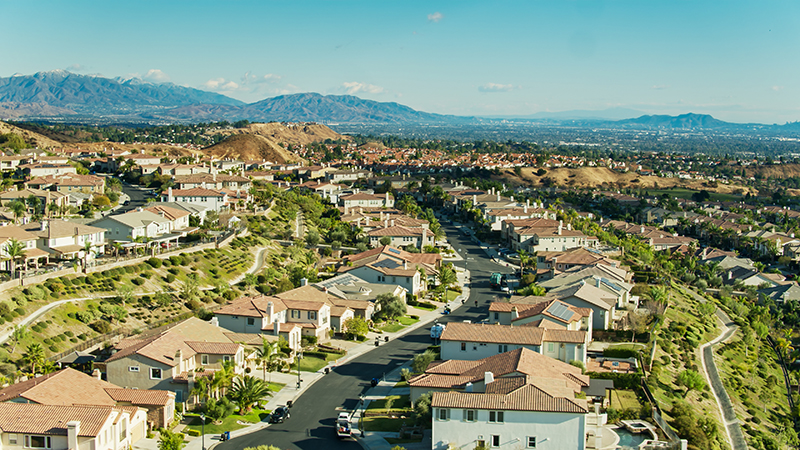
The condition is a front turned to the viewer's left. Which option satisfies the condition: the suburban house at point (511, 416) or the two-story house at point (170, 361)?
the suburban house

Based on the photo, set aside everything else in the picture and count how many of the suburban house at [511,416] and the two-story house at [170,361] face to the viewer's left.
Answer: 1

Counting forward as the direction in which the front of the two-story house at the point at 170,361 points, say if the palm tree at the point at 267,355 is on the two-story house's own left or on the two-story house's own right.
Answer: on the two-story house's own left

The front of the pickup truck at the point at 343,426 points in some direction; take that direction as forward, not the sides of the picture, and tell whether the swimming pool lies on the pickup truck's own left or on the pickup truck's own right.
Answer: on the pickup truck's own right

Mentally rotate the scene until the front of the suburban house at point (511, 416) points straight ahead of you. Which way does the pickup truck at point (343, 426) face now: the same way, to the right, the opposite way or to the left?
to the right

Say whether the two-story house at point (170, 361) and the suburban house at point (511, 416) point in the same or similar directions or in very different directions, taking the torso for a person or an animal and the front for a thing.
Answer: very different directions

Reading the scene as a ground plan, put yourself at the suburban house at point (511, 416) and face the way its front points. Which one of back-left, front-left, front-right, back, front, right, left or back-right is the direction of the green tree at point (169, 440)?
front

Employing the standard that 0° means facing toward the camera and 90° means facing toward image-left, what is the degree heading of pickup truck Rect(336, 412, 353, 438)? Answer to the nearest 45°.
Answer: approximately 180°

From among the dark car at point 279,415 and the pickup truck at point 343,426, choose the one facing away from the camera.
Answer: the pickup truck

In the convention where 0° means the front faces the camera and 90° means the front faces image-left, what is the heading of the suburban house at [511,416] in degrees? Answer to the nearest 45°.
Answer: approximately 90°

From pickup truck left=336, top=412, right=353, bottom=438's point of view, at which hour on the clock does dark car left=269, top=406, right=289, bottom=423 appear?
The dark car is roughly at 10 o'clock from the pickup truck.

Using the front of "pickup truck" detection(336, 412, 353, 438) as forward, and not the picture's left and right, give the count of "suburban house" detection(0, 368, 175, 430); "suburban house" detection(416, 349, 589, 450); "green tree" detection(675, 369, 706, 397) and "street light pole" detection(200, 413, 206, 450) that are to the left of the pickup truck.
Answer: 2

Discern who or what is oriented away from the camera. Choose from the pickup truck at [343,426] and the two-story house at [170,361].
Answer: the pickup truck

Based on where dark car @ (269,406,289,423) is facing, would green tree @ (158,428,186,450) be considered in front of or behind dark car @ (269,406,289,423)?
in front

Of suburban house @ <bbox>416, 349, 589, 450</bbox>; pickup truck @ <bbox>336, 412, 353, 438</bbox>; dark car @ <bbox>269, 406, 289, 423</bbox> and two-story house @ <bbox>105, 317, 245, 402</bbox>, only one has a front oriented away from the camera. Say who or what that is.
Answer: the pickup truck

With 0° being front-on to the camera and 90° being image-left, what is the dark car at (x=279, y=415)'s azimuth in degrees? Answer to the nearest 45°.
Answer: approximately 45°

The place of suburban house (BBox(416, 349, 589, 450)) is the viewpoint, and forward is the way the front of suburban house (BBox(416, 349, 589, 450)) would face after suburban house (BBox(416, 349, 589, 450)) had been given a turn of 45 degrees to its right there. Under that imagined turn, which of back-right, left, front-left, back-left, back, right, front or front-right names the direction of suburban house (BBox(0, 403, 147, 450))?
front-left

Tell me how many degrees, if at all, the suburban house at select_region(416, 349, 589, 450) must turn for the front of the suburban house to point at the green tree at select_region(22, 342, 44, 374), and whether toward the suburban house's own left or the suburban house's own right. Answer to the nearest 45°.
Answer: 0° — it already faces it
